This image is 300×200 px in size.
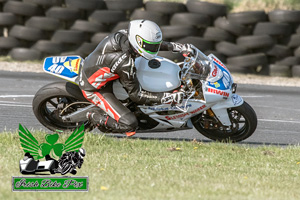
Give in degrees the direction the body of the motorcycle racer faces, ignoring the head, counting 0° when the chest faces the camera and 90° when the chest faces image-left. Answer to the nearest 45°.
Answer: approximately 270°
